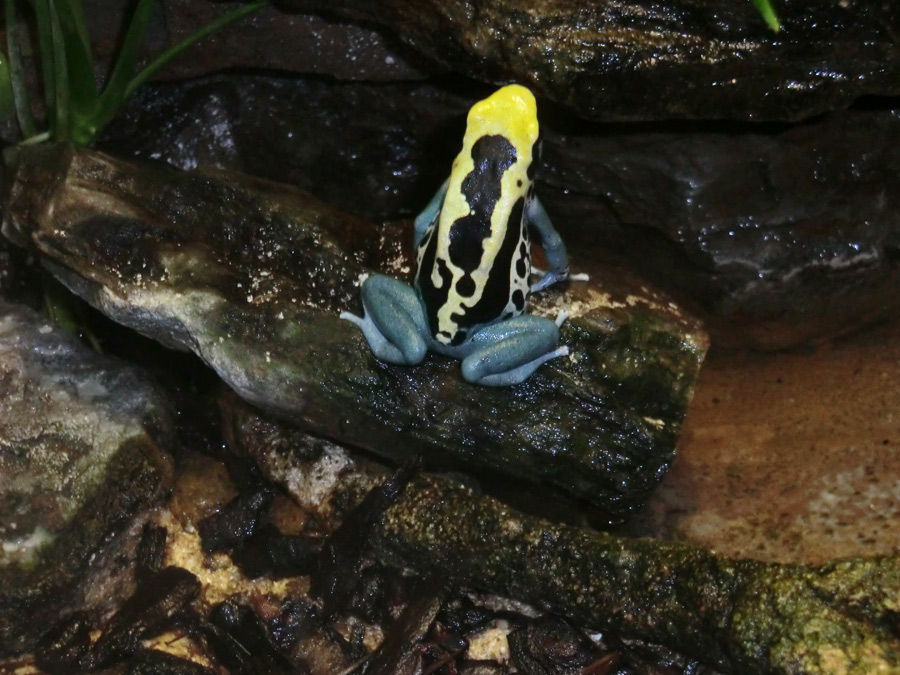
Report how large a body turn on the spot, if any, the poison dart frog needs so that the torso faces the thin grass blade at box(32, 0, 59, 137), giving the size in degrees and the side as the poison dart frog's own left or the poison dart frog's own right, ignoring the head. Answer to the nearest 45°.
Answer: approximately 90° to the poison dart frog's own left

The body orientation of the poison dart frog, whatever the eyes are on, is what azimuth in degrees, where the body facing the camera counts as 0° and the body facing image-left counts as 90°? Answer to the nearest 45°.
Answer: approximately 180°

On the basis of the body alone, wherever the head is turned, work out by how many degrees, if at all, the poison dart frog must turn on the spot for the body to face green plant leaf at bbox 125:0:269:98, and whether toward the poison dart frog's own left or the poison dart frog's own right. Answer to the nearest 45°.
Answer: approximately 45° to the poison dart frog's own left

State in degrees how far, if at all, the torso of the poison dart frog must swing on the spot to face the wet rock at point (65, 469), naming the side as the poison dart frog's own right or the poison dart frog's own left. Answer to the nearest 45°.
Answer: approximately 90° to the poison dart frog's own left

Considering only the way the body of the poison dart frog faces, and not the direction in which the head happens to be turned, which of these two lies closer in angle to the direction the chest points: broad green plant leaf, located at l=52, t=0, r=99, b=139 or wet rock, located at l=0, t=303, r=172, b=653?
the broad green plant leaf

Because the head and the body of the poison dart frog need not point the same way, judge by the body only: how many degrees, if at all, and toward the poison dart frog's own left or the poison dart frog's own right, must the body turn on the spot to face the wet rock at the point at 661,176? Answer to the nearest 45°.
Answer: approximately 45° to the poison dart frog's own right

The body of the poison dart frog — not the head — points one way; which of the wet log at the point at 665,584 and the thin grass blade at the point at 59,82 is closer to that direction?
the thin grass blade

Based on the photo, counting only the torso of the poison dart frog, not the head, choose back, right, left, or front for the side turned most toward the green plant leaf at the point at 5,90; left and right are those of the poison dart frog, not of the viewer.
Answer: left

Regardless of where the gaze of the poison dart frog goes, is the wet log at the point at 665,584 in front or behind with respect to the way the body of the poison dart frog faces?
behind

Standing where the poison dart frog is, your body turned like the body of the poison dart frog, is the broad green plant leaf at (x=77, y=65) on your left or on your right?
on your left

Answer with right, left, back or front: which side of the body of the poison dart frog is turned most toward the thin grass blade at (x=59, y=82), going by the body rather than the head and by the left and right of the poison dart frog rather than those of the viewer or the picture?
left
